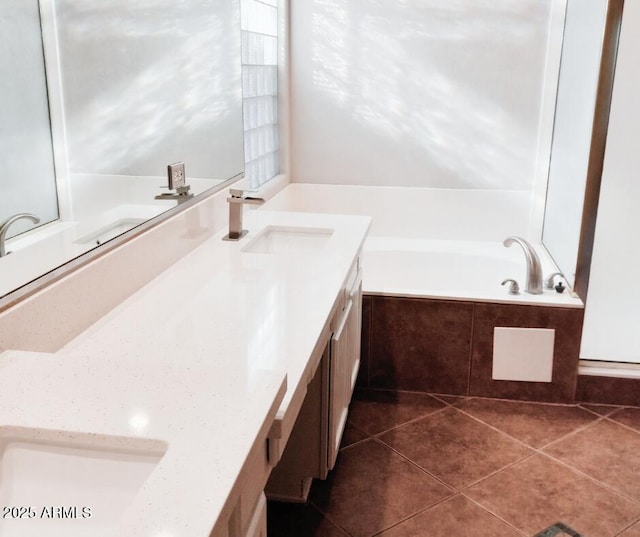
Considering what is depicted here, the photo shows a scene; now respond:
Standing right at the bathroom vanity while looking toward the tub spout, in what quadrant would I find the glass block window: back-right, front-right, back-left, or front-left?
front-left

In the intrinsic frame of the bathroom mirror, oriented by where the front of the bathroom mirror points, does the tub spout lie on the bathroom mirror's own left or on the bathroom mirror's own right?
on the bathroom mirror's own left

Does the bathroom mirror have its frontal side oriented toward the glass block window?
no

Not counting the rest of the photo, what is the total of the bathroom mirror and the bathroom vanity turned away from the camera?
0

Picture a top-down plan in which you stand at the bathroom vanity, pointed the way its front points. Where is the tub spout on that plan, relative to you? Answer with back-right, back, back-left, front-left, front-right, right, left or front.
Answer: left

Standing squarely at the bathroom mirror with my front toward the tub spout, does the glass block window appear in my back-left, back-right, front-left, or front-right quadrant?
front-left

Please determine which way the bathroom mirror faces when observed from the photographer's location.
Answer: facing the viewer and to the right of the viewer

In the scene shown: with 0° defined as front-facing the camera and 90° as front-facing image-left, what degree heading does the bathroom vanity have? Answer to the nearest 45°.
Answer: approximately 315°

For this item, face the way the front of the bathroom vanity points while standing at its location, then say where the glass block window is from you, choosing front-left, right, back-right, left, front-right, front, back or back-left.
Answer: back-left

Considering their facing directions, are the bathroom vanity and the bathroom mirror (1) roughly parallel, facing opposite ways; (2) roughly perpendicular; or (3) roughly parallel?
roughly parallel

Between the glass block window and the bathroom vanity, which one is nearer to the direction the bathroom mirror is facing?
the bathroom vanity
